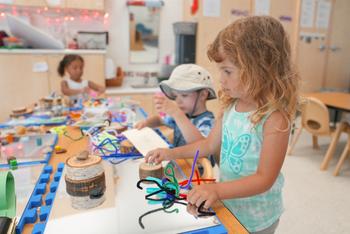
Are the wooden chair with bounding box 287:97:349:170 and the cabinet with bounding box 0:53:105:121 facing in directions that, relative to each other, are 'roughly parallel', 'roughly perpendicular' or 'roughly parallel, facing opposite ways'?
roughly perpendicular

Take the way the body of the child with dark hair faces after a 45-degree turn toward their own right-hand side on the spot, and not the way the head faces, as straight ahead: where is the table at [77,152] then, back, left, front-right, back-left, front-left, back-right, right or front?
front

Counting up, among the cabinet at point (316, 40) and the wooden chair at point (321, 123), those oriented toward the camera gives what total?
1

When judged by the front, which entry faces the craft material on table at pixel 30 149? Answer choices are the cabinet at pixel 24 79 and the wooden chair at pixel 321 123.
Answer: the cabinet

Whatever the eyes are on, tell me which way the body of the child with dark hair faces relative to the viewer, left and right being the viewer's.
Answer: facing the viewer and to the right of the viewer

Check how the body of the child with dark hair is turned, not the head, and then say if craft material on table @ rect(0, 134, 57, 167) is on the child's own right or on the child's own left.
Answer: on the child's own right

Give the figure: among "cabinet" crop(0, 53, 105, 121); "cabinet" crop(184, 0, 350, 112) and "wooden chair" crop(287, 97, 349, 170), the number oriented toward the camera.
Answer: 2

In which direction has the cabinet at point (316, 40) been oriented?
toward the camera

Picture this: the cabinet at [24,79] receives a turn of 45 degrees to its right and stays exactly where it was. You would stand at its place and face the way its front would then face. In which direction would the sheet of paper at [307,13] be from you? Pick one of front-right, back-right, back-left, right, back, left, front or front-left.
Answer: back-left

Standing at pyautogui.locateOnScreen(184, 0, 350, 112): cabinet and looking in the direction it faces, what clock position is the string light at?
The string light is roughly at 2 o'clock from the cabinet.

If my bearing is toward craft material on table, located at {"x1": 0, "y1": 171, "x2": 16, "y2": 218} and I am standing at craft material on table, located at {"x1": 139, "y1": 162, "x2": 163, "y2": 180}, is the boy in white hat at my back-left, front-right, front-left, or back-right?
back-right

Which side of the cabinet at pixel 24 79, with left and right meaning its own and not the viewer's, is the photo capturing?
front
